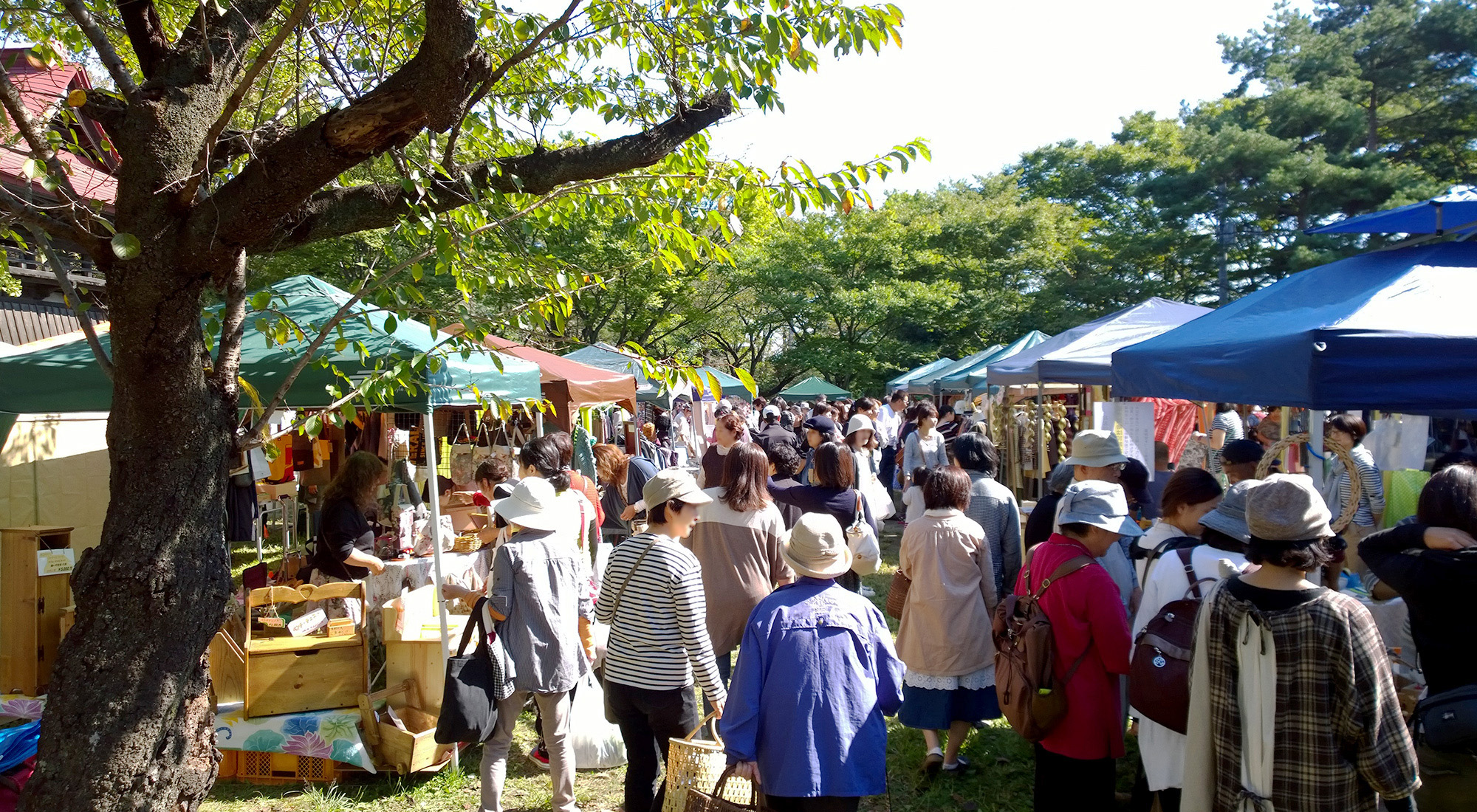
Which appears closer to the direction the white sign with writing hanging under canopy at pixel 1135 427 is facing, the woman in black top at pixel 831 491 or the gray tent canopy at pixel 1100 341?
the woman in black top

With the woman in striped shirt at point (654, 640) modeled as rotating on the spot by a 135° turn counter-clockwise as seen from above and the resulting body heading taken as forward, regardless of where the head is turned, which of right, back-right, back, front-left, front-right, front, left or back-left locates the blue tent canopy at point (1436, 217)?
back

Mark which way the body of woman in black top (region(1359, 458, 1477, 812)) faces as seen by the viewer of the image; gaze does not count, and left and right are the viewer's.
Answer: facing away from the viewer

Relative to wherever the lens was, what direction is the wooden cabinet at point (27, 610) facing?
facing the viewer and to the right of the viewer

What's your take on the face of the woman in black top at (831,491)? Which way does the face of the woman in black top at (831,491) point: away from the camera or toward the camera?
away from the camera

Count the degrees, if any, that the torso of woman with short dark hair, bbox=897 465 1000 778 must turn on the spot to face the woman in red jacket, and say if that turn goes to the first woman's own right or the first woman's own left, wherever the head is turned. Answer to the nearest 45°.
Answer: approximately 135° to the first woman's own right

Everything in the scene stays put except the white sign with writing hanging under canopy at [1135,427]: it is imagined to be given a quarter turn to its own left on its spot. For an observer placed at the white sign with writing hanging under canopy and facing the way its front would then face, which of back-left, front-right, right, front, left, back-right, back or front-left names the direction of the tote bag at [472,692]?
back-right

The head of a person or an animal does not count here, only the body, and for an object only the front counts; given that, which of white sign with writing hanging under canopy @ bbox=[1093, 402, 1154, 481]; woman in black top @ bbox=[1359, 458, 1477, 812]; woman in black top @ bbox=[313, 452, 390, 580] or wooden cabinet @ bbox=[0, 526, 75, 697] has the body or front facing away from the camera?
woman in black top @ bbox=[1359, 458, 1477, 812]

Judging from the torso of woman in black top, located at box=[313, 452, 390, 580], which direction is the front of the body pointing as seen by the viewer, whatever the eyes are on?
to the viewer's right

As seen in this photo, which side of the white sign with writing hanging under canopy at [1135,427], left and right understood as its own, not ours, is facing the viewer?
front

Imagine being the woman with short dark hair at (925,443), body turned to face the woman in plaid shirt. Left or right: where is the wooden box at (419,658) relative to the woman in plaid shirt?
right

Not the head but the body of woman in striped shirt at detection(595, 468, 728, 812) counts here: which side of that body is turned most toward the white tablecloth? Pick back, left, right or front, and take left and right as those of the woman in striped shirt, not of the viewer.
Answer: left

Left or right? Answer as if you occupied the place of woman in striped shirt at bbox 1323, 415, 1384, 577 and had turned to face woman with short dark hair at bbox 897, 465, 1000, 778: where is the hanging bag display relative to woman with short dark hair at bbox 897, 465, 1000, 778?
right

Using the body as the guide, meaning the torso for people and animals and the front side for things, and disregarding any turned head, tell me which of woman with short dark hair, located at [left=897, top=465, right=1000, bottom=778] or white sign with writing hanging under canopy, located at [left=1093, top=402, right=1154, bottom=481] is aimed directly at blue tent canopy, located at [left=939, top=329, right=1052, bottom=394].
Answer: the woman with short dark hair

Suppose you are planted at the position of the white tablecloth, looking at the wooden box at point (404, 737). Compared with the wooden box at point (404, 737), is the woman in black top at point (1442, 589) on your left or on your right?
left

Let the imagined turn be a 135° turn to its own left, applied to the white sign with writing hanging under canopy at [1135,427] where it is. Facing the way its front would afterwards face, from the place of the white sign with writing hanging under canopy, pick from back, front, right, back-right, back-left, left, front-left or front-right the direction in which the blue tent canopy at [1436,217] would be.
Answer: right

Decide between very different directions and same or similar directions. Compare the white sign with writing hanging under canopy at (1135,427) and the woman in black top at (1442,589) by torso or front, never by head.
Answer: very different directions

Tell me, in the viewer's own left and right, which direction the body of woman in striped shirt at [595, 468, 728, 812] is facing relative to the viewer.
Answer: facing away from the viewer and to the right of the viewer
